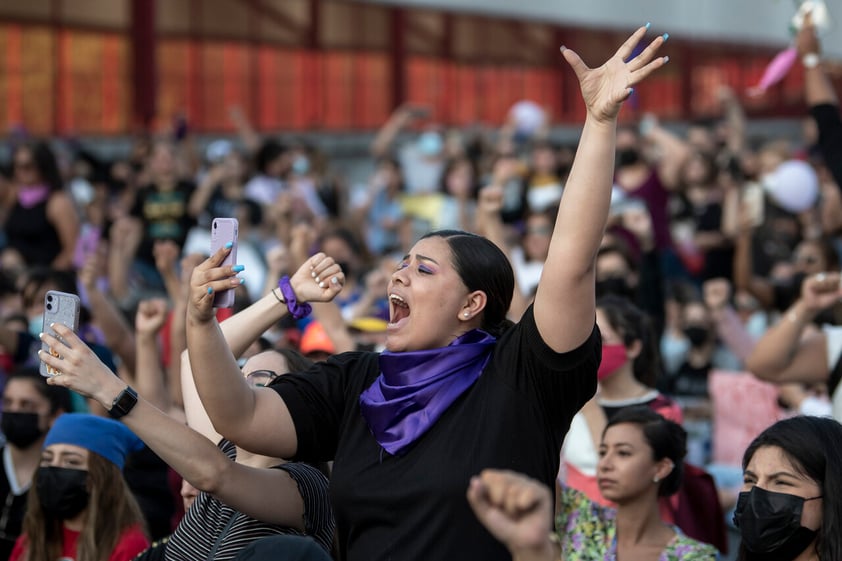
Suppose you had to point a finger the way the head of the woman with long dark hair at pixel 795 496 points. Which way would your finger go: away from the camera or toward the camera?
toward the camera

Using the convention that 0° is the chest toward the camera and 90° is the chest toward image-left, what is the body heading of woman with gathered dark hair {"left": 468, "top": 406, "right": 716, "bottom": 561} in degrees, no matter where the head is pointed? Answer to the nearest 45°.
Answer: approximately 45°

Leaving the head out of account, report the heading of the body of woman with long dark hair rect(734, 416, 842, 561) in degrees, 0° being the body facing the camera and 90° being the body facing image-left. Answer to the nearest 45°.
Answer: approximately 45°

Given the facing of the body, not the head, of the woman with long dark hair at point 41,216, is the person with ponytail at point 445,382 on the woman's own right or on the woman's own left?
on the woman's own left

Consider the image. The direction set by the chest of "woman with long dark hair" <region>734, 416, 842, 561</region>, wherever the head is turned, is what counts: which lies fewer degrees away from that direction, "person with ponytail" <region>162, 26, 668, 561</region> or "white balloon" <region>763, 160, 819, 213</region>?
the person with ponytail

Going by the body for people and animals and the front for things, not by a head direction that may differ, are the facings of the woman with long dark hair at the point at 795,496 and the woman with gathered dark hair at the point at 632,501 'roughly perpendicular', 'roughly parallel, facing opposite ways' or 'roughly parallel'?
roughly parallel

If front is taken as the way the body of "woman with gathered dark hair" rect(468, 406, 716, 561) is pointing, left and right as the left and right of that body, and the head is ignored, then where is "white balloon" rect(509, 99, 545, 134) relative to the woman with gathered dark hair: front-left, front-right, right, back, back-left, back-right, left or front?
back-right

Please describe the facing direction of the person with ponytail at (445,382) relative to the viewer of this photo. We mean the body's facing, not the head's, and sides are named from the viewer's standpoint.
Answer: facing the viewer and to the left of the viewer

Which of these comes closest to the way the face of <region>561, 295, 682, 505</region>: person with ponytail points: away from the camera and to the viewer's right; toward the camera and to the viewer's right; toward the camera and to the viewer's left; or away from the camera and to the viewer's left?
toward the camera and to the viewer's left

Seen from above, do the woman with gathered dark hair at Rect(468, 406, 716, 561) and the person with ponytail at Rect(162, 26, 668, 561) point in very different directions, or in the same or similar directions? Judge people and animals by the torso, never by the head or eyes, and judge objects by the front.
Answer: same or similar directions

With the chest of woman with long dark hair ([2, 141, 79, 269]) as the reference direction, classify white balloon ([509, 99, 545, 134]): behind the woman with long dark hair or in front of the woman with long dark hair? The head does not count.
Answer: behind

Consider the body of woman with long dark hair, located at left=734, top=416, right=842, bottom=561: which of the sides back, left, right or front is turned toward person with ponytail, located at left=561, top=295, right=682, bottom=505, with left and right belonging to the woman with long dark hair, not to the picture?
right

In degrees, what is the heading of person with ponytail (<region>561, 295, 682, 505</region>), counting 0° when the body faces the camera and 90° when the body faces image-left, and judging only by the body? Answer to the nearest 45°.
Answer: approximately 45°

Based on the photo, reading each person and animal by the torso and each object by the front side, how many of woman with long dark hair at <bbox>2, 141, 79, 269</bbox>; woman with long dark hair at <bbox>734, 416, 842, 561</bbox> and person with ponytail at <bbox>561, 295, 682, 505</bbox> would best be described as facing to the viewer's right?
0

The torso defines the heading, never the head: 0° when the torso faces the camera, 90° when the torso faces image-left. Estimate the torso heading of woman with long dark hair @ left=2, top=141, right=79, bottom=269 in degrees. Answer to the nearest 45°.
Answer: approximately 45°

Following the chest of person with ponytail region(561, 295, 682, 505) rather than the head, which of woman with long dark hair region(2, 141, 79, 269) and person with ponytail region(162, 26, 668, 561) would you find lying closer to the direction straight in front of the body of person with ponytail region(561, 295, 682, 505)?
the person with ponytail
